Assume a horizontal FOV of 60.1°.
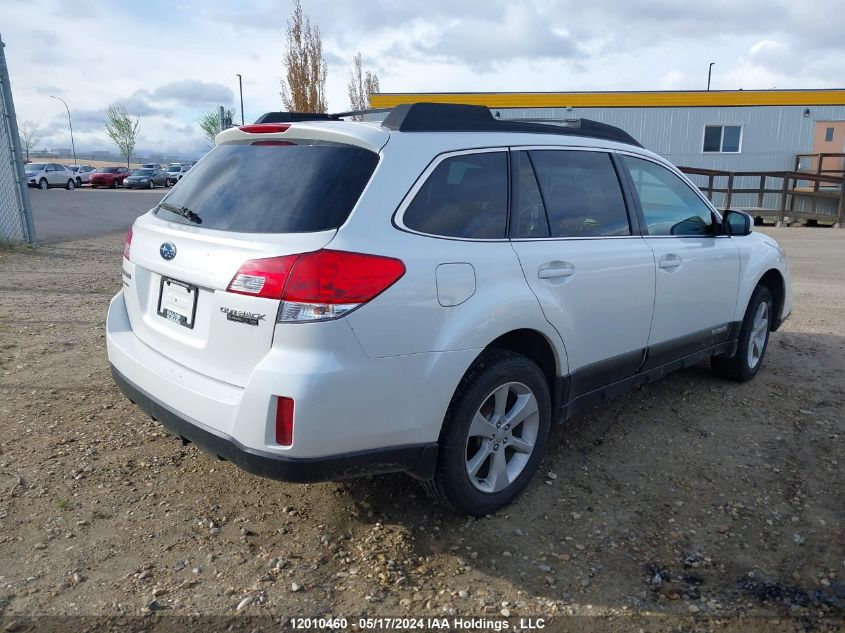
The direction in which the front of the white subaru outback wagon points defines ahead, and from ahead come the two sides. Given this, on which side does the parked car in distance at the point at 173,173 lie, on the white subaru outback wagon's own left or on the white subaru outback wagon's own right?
on the white subaru outback wagon's own left

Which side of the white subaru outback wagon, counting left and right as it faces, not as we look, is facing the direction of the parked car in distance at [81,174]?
left

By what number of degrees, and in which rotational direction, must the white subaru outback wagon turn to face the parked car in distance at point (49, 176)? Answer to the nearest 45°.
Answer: approximately 90° to its left

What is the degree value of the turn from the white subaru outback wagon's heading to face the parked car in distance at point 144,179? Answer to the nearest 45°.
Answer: approximately 90° to its left

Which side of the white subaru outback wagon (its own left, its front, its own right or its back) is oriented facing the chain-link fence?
left

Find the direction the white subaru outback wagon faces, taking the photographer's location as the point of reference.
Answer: facing away from the viewer and to the right of the viewer

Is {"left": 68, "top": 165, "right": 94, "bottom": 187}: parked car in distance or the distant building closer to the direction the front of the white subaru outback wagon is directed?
the distant building

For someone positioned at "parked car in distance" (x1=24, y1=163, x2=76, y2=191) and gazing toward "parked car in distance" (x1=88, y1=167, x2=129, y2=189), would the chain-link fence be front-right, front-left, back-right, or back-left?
back-right

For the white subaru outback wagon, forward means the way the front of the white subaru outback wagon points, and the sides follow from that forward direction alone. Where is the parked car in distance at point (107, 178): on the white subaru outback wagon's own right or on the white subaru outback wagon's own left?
on the white subaru outback wagon's own left

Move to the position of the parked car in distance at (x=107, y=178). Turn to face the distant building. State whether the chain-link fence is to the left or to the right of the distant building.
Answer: right
